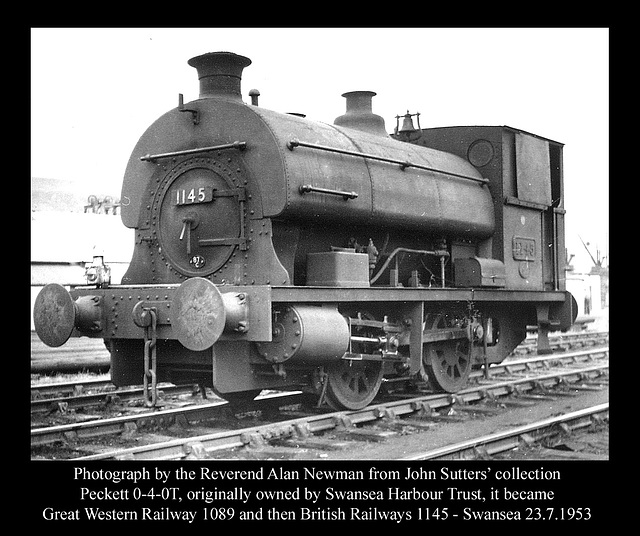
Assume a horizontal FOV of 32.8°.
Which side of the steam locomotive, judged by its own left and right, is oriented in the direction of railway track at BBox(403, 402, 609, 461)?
left

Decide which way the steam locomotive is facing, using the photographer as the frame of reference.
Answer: facing the viewer and to the left of the viewer
